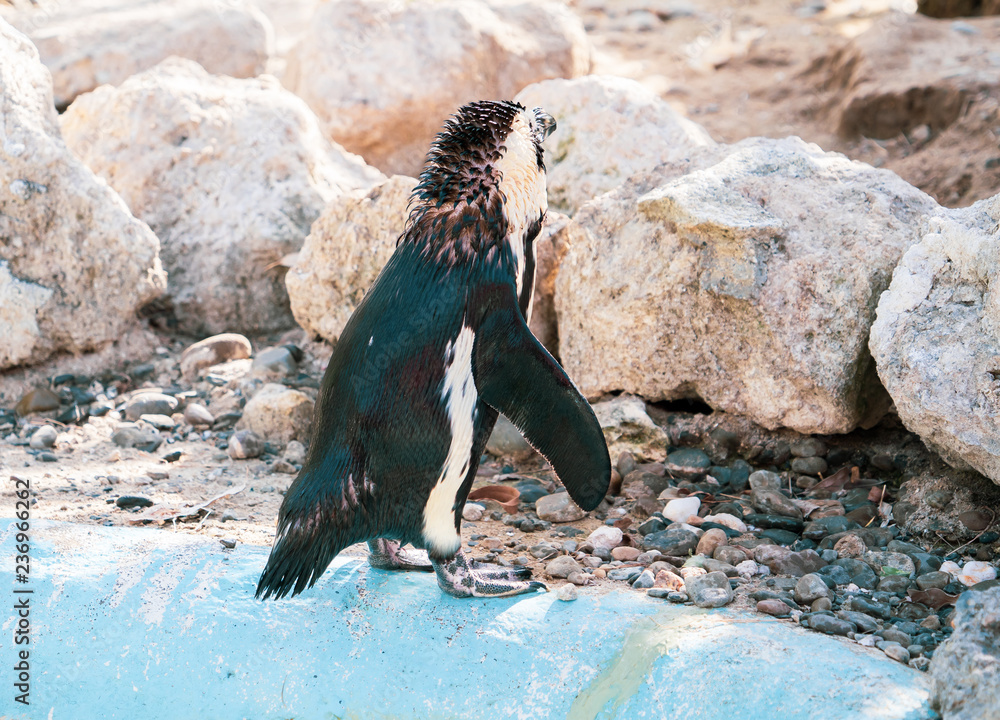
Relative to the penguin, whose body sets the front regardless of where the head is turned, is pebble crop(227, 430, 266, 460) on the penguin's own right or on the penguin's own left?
on the penguin's own left

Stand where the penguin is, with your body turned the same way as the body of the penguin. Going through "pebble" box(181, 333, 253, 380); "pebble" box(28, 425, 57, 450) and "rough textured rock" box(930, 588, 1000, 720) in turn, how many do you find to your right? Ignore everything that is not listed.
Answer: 1

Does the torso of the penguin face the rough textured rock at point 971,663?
no

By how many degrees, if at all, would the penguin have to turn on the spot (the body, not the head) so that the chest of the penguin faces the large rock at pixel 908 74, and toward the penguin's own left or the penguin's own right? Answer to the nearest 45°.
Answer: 0° — it already faces it

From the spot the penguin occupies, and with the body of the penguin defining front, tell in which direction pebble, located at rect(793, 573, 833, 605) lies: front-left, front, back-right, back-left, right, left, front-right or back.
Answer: front-right

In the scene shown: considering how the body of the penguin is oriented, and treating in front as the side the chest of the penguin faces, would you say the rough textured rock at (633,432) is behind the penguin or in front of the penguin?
in front

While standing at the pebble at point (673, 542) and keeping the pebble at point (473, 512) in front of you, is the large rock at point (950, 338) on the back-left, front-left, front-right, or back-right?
back-right

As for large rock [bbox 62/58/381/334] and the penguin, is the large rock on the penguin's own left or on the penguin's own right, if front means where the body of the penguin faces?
on the penguin's own left

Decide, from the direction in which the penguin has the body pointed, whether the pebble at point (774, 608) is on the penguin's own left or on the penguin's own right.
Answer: on the penguin's own right

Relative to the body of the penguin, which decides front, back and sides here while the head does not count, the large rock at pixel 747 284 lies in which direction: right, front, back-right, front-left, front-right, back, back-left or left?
front

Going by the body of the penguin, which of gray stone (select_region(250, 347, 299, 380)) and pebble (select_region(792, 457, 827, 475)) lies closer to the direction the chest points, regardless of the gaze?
the pebble

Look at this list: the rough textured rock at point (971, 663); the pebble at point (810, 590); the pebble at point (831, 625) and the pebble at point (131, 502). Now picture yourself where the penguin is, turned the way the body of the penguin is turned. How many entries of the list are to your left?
1

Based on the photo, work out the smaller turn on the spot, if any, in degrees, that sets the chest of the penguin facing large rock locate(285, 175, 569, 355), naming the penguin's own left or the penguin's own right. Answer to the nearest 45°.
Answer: approximately 45° to the penguin's own left

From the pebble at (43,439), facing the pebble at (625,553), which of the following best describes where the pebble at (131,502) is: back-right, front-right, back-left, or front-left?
front-right

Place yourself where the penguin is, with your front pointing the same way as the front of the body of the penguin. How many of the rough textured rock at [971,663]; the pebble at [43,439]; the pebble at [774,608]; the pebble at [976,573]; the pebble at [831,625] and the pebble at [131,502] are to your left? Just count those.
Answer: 2

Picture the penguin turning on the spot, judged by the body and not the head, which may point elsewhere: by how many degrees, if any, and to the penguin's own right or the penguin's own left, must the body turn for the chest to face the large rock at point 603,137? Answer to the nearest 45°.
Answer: approximately 45° to the penguin's own left

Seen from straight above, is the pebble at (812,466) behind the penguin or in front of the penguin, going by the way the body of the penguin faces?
in front

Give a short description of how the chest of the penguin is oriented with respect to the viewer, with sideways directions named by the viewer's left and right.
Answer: facing away from the viewer and to the right of the viewer
